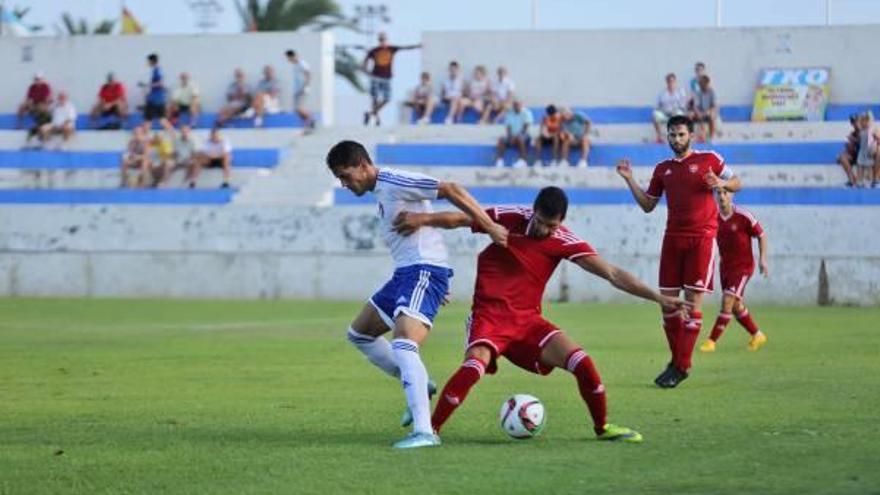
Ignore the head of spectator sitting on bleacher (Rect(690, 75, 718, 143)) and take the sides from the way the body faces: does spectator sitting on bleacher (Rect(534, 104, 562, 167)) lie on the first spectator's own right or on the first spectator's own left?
on the first spectator's own right

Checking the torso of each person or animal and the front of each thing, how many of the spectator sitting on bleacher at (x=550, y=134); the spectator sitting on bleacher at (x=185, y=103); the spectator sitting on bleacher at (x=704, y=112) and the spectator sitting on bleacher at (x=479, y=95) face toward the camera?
4

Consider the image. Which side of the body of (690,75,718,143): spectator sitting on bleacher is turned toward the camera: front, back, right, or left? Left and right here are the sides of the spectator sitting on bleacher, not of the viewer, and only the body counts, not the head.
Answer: front

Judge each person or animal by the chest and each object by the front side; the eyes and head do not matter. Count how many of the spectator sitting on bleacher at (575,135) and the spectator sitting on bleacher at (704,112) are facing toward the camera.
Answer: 2

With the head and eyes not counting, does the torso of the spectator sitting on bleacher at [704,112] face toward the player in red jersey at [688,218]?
yes

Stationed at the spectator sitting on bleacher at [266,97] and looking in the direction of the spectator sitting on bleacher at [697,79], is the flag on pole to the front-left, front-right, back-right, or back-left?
back-left

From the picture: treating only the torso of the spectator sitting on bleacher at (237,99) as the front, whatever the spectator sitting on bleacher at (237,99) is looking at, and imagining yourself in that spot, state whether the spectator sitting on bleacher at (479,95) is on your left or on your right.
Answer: on your left

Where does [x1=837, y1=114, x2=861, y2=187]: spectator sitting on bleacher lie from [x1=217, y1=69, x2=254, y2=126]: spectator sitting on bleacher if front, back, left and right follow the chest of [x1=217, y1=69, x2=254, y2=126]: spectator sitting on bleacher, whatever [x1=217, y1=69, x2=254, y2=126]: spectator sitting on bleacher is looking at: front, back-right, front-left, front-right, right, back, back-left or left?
left

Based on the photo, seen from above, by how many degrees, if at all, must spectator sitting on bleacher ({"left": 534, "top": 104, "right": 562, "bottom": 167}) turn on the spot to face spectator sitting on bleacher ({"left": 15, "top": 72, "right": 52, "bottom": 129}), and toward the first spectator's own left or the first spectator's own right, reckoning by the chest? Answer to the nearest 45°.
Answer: approximately 90° to the first spectator's own right

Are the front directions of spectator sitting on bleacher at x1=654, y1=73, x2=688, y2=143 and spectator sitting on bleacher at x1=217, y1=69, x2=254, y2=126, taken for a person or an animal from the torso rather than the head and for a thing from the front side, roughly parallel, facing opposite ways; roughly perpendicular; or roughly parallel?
roughly parallel

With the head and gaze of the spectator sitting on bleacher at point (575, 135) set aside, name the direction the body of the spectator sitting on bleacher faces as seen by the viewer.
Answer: toward the camera

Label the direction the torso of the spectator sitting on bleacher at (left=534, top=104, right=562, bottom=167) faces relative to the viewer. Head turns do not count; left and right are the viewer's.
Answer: facing the viewer

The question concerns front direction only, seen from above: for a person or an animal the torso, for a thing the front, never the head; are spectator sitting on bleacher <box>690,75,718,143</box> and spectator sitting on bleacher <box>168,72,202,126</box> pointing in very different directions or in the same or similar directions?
same or similar directions

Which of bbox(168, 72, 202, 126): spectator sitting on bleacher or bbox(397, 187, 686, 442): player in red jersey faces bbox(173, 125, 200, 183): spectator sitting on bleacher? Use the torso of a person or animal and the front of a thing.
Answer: bbox(168, 72, 202, 126): spectator sitting on bleacher

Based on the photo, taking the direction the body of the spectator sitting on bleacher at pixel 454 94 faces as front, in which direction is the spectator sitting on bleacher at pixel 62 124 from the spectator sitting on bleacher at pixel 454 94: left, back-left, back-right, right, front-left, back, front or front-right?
right

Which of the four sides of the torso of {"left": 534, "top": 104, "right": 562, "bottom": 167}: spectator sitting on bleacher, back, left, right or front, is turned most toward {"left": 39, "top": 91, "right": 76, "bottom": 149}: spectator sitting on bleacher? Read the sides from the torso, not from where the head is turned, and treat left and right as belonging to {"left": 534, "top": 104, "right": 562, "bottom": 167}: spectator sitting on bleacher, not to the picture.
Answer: right

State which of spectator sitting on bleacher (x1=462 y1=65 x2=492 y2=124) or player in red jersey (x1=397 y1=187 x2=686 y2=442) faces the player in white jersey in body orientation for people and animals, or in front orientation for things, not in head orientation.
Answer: the spectator sitting on bleacher
